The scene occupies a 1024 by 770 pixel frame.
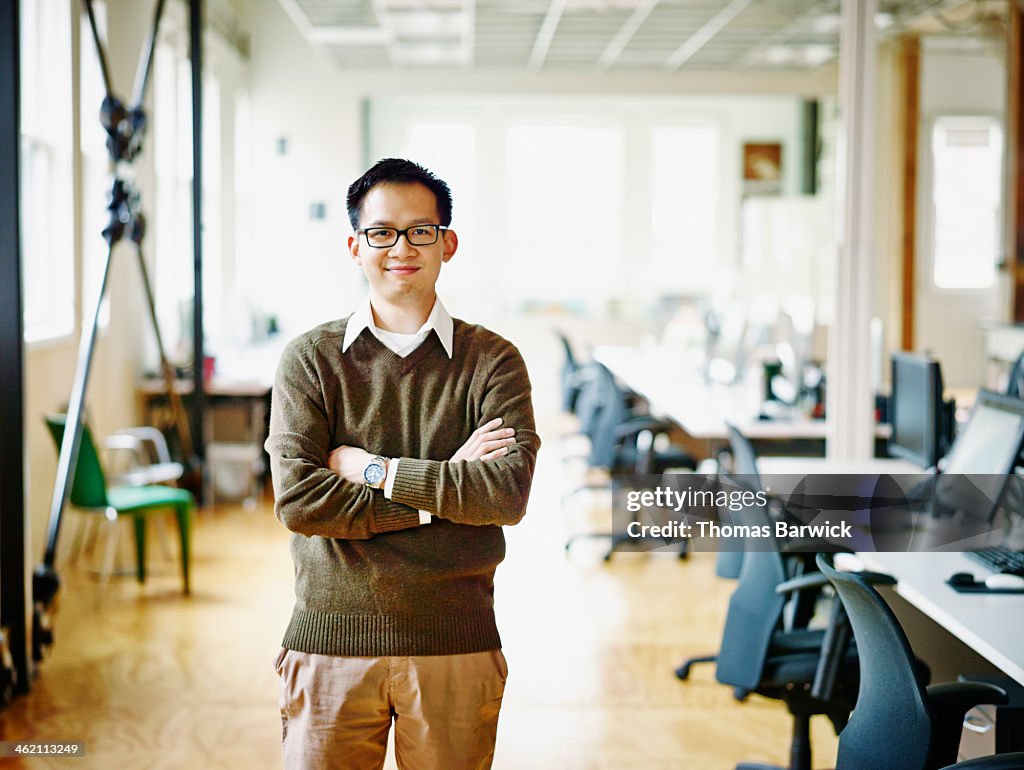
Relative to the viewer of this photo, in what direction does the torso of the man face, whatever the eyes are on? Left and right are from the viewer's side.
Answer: facing the viewer

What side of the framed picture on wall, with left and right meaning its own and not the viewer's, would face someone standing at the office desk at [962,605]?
front

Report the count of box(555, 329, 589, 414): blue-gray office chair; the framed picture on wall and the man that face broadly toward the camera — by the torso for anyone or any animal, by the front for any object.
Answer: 2

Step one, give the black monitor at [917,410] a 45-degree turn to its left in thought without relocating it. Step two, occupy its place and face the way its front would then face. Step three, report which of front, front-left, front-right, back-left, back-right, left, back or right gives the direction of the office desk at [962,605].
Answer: front

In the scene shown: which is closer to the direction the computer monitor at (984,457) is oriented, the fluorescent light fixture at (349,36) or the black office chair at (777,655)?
the black office chair

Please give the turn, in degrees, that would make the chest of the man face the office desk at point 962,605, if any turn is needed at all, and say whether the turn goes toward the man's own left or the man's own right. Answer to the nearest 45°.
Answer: approximately 135° to the man's own left

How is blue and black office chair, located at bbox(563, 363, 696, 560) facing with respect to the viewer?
to the viewer's right

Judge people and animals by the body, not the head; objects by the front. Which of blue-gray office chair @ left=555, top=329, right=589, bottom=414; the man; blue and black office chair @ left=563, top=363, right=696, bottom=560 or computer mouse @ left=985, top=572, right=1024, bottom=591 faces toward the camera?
the man

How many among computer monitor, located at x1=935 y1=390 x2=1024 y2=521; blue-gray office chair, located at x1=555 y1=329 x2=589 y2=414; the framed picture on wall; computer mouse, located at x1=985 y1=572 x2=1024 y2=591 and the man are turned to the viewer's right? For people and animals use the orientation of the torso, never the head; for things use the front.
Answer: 2

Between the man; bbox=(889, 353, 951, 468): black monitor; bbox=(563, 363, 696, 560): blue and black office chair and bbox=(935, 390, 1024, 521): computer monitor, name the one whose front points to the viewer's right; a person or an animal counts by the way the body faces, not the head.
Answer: the blue and black office chair

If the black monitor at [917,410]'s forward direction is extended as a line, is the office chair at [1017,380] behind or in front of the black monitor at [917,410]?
behind

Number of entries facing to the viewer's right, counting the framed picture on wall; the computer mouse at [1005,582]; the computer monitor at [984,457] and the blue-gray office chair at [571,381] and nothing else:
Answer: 2

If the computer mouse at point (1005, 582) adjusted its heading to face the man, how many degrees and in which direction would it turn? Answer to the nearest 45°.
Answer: approximately 135° to its right

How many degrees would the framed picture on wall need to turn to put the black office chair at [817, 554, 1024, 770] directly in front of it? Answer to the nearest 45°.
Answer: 0° — it already faces it

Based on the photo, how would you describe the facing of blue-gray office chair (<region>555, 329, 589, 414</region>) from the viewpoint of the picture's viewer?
facing to the right of the viewer
